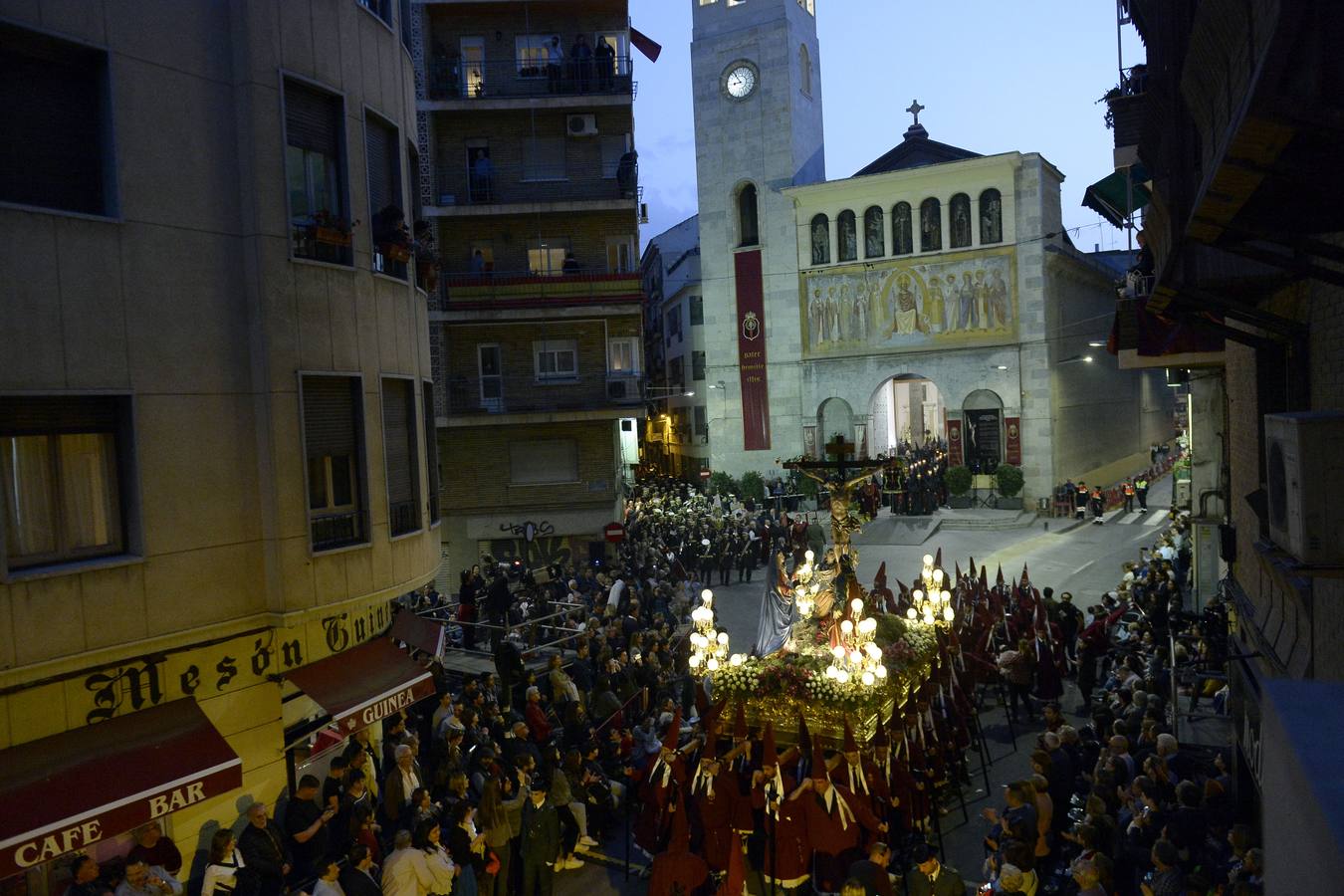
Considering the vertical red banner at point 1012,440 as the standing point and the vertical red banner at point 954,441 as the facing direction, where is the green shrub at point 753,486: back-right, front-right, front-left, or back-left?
front-left

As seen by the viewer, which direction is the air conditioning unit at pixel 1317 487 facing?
to the viewer's left

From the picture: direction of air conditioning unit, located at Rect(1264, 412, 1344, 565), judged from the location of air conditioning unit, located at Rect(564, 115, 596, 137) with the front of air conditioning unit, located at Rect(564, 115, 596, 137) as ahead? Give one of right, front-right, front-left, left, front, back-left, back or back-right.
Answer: front

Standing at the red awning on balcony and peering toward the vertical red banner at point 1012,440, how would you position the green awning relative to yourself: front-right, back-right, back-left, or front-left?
front-right

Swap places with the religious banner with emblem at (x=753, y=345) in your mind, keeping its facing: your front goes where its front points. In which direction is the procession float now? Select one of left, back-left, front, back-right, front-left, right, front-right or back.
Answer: front

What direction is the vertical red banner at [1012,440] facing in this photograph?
toward the camera

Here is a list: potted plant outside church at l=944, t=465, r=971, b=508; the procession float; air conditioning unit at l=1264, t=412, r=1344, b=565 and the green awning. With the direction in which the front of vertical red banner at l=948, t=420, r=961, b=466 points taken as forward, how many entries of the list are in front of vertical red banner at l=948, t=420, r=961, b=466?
4

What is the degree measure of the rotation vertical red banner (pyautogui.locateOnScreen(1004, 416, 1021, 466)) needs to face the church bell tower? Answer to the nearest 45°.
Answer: approximately 90° to its right

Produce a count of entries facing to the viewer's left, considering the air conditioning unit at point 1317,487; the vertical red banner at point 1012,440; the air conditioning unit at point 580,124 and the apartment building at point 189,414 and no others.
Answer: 1

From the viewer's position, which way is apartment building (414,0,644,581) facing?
facing the viewer

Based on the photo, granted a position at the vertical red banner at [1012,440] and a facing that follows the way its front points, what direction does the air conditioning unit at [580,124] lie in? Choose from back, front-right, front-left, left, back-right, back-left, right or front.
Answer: front-right

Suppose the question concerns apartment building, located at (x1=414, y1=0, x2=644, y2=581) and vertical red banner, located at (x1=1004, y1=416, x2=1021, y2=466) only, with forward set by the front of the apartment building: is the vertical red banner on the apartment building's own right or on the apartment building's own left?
on the apartment building's own left

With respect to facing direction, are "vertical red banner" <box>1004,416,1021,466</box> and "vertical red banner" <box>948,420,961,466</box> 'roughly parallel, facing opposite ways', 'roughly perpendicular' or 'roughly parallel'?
roughly parallel

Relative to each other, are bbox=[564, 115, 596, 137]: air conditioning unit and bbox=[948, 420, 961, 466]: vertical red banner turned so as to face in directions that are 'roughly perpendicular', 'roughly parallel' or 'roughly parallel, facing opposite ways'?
roughly parallel

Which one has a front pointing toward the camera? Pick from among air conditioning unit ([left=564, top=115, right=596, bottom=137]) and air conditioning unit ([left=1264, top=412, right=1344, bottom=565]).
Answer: air conditioning unit ([left=564, top=115, right=596, bottom=137])

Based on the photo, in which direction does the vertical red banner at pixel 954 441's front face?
toward the camera
